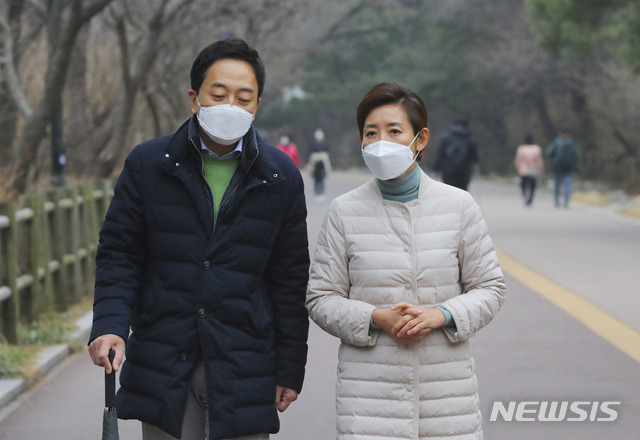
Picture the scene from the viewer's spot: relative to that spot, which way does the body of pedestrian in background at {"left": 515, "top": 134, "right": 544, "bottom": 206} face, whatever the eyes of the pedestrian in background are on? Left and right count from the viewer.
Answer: facing away from the viewer

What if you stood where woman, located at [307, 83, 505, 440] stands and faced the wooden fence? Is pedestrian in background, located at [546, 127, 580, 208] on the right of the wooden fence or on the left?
right

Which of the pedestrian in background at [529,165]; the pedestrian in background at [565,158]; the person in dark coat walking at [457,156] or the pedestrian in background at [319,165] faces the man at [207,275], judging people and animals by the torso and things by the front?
the pedestrian in background at [319,165]

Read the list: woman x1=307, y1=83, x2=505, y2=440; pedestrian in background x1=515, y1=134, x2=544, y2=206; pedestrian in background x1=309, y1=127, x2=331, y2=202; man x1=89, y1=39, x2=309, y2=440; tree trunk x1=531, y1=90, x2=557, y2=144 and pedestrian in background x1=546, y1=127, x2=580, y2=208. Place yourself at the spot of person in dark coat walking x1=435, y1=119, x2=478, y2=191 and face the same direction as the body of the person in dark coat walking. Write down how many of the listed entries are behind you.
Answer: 2

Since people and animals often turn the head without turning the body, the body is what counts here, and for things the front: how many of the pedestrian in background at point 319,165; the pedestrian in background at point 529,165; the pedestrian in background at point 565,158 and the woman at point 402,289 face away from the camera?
2

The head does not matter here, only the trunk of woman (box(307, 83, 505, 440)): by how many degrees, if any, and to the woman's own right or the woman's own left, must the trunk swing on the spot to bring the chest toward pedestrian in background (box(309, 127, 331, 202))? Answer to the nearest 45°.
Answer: approximately 180°

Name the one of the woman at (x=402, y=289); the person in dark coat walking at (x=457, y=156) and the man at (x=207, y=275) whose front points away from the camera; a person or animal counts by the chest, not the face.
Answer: the person in dark coat walking

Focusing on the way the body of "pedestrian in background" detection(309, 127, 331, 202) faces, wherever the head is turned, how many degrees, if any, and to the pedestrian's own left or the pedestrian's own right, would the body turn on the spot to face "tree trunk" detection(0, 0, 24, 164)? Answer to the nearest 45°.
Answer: approximately 45° to the pedestrian's own right

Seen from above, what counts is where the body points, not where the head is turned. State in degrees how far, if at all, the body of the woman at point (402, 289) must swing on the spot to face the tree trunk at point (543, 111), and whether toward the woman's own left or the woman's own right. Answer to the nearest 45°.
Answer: approximately 180°

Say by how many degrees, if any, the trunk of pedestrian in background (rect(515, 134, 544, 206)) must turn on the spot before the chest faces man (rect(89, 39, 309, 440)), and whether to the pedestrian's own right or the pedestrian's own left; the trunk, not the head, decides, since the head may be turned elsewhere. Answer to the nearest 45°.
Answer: approximately 180°

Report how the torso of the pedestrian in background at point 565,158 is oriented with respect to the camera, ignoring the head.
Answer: away from the camera

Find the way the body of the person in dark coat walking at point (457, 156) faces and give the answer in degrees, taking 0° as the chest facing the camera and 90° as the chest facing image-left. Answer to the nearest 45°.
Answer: approximately 180°

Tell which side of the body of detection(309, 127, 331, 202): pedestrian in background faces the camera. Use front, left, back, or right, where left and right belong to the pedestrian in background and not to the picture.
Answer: front

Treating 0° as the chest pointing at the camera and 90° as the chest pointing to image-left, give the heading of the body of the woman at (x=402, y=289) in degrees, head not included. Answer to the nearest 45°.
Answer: approximately 0°
